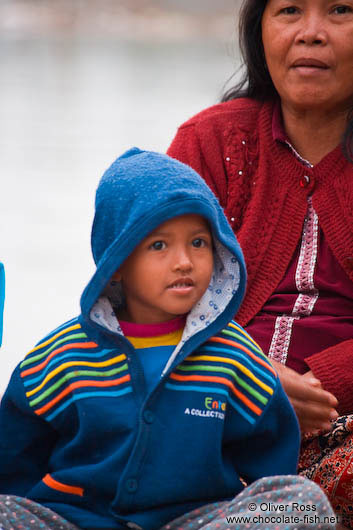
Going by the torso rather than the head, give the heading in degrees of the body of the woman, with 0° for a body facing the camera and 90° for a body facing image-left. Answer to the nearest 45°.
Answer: approximately 0°

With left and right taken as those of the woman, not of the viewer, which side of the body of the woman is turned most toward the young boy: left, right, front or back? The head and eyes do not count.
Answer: front

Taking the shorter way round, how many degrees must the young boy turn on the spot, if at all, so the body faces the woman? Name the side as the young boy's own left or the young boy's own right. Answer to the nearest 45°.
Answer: approximately 135° to the young boy's own left

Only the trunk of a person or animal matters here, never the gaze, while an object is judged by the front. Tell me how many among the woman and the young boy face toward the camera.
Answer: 2

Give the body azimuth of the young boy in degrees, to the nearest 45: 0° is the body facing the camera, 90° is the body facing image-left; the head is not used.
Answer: approximately 0°
